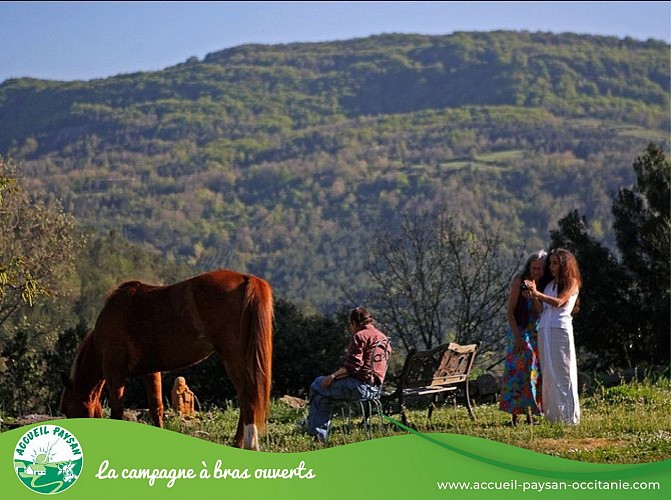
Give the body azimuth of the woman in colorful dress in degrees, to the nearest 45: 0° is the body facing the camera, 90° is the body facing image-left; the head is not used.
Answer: approximately 315°

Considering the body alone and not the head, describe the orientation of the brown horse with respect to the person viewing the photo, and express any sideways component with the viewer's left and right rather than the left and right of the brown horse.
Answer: facing away from the viewer and to the left of the viewer

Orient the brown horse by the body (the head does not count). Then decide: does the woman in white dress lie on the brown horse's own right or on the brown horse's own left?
on the brown horse's own right

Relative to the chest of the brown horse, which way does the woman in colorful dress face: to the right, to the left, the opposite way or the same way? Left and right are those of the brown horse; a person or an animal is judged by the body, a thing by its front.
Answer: the opposite way

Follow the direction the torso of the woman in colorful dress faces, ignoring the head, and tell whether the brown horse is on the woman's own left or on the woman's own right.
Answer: on the woman's own right

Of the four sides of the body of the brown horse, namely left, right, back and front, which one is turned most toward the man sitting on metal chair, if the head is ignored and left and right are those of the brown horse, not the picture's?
back

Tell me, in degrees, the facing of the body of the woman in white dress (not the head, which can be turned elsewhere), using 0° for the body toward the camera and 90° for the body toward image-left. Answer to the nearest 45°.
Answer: approximately 90°

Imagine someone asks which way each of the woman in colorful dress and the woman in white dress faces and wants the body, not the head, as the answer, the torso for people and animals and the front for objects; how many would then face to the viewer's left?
1

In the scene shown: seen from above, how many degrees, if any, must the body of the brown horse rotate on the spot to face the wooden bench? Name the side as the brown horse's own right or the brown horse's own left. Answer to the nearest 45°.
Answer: approximately 135° to the brown horse's own right

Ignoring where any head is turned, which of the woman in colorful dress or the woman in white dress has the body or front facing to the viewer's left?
the woman in white dress
